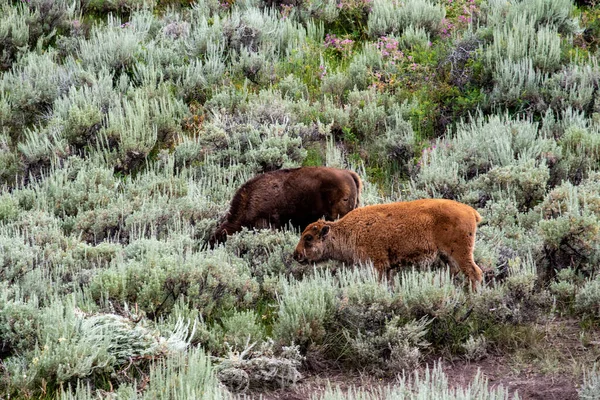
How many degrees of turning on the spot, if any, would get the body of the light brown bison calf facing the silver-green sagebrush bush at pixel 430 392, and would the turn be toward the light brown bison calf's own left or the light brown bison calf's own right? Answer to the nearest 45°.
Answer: approximately 90° to the light brown bison calf's own left

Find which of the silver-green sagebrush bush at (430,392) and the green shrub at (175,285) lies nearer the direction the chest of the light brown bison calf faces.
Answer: the green shrub

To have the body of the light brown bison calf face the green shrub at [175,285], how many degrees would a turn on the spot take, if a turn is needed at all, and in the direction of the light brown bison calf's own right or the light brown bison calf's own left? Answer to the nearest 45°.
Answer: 0° — it already faces it

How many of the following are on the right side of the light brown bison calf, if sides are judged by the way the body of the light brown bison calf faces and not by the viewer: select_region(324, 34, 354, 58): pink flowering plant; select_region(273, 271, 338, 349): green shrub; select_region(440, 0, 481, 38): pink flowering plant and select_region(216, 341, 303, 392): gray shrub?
2

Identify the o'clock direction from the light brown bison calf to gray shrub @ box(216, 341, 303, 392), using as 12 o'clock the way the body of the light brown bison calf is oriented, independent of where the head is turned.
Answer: The gray shrub is roughly at 10 o'clock from the light brown bison calf.

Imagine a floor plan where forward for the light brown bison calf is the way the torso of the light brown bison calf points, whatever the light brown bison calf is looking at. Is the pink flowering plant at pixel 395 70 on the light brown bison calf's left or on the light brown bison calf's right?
on the light brown bison calf's right

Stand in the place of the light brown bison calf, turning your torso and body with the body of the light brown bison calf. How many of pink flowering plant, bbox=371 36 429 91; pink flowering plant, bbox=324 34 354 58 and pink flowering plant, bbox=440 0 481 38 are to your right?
3

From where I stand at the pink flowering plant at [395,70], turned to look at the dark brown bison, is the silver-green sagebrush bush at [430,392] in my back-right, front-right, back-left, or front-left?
front-left

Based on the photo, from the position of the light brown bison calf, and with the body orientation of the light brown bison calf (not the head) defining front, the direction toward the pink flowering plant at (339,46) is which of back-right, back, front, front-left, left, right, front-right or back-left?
right

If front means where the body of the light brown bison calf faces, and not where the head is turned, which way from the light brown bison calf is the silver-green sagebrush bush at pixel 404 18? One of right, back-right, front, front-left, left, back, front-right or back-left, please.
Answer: right

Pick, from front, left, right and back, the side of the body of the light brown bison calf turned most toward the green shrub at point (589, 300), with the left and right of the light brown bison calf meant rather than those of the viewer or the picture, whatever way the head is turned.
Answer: back

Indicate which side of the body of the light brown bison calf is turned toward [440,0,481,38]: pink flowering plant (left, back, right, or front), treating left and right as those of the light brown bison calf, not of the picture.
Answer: right

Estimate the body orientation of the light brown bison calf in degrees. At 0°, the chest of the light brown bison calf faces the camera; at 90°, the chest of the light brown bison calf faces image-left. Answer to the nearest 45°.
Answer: approximately 90°
